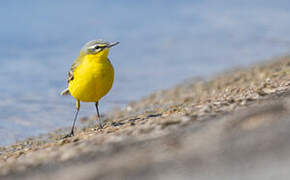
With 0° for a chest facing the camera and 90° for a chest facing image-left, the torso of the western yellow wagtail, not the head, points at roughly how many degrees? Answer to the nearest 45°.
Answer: approximately 315°
